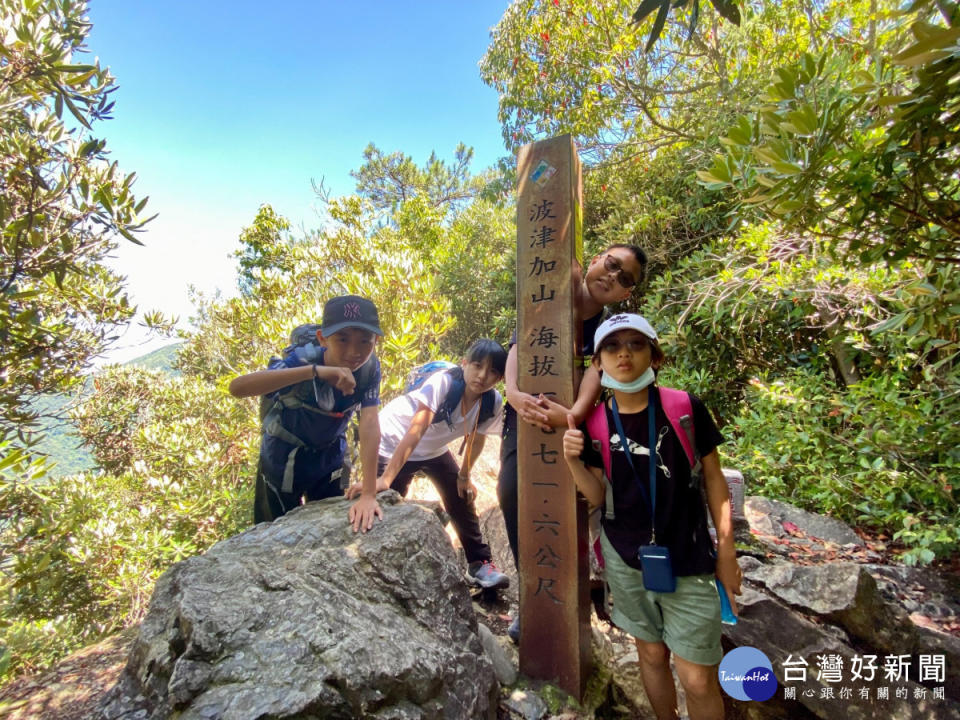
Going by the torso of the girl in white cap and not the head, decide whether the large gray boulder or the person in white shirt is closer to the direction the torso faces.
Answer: the large gray boulder

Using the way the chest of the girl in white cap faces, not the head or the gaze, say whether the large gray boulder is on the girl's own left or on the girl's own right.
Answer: on the girl's own right

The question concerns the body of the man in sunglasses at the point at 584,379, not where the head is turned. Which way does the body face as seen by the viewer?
toward the camera

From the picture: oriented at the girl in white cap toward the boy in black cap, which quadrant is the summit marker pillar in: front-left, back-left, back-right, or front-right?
front-right

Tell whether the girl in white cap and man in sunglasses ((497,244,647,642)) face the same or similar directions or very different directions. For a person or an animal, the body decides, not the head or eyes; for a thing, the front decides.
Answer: same or similar directions

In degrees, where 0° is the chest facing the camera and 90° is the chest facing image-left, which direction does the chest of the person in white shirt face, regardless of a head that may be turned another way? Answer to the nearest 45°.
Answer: approximately 315°

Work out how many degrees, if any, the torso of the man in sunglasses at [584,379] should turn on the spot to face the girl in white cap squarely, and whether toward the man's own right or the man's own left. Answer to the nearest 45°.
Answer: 0° — they already face them

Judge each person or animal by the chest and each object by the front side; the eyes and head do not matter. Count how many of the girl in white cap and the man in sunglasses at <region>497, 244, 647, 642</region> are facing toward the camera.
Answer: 2

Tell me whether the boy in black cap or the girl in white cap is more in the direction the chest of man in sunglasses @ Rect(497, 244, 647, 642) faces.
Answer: the girl in white cap
